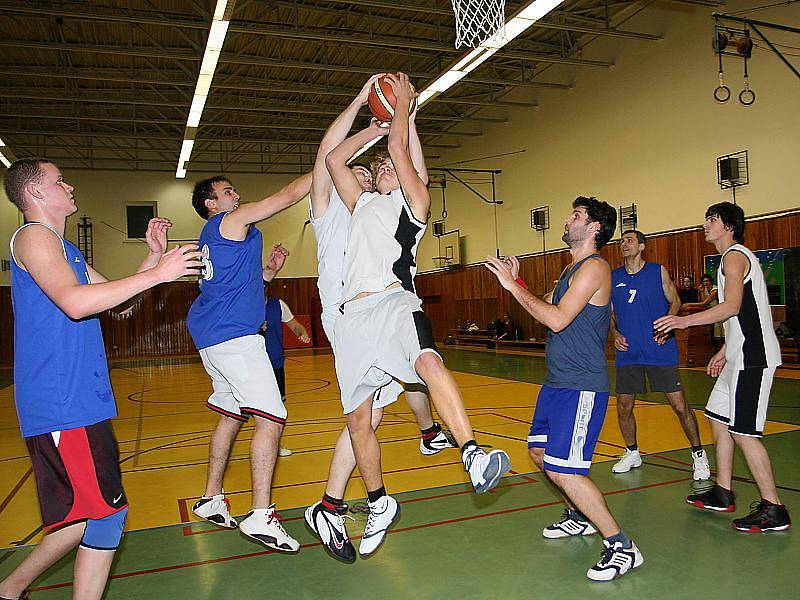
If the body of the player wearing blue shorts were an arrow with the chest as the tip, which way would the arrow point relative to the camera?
to the viewer's left

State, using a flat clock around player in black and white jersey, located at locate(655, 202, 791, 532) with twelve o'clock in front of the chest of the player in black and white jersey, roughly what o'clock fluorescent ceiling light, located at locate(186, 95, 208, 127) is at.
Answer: The fluorescent ceiling light is roughly at 1 o'clock from the player in black and white jersey.

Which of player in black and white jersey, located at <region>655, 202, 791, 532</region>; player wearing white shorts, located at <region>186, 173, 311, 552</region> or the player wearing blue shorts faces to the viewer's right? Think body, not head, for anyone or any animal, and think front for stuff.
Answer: the player wearing white shorts

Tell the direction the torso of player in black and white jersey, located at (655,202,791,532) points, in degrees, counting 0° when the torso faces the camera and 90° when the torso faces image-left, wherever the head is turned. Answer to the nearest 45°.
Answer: approximately 90°

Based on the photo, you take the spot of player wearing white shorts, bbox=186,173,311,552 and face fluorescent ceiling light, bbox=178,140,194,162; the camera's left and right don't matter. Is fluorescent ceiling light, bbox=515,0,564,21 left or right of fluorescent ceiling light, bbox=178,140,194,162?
right

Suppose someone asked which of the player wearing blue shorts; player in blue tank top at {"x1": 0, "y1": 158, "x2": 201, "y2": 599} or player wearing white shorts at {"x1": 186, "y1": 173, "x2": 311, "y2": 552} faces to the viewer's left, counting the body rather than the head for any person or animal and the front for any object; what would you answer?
the player wearing blue shorts

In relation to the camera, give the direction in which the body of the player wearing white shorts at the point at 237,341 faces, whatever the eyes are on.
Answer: to the viewer's right

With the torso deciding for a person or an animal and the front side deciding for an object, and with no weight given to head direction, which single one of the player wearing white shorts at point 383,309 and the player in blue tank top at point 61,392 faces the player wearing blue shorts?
the player in blue tank top

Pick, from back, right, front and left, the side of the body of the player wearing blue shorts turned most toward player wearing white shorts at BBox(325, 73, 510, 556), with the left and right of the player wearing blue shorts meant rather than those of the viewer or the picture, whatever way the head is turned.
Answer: front

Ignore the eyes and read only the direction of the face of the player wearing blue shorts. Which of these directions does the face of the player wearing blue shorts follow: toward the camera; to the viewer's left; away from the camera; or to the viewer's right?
to the viewer's left

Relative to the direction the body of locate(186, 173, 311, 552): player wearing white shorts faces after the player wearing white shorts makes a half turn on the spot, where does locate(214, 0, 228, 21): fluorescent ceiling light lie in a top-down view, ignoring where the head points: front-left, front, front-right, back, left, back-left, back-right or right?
right

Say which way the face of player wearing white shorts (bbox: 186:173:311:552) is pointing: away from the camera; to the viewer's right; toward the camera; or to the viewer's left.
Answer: to the viewer's right

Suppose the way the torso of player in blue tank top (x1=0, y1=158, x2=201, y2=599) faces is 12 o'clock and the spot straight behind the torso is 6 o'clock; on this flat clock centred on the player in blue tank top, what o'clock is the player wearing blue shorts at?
The player wearing blue shorts is roughly at 12 o'clock from the player in blue tank top.

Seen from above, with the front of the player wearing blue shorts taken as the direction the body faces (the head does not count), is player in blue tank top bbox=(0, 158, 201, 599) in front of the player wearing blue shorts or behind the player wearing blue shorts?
in front

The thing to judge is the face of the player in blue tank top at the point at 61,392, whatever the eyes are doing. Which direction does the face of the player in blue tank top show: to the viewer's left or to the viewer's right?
to the viewer's right

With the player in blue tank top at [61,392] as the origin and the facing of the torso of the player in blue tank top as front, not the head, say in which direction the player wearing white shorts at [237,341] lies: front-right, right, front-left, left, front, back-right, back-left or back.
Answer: front-left
